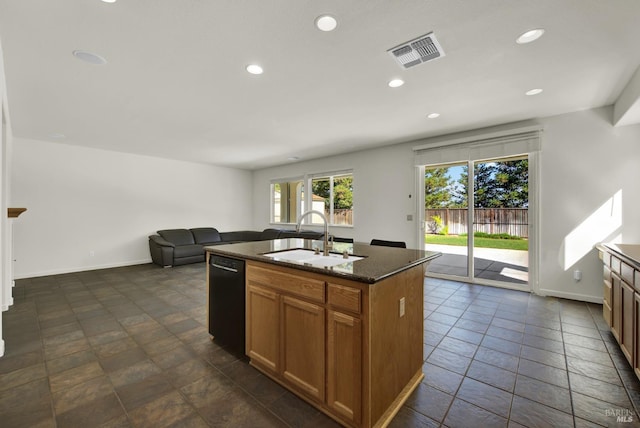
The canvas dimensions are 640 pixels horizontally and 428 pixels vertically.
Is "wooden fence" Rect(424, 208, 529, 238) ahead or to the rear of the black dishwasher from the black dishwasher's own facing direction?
to the rear

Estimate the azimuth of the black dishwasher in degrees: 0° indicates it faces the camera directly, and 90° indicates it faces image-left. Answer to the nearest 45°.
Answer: approximately 45°

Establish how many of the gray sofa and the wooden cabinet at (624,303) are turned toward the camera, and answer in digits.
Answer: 1

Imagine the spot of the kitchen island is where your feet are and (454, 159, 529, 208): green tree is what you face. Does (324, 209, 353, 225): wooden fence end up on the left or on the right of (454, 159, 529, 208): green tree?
left

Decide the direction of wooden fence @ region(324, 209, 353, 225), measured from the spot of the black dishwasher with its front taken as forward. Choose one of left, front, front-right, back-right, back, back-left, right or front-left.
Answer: back

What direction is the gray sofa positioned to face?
toward the camera

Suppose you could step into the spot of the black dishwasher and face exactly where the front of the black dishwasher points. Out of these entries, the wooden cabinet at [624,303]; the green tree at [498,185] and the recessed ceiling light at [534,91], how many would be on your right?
0

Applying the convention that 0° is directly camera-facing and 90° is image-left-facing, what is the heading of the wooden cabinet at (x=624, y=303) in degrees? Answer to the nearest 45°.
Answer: approximately 90°

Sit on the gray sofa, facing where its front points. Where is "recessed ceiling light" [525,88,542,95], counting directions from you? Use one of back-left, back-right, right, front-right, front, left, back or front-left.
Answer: front-left

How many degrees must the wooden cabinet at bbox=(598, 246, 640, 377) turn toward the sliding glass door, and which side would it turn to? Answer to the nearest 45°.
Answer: approximately 45° to its right

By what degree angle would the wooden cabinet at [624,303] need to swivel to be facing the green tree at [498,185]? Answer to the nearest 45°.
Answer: approximately 45° to its right

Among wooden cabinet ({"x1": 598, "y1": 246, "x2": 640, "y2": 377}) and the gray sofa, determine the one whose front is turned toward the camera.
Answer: the gray sofa

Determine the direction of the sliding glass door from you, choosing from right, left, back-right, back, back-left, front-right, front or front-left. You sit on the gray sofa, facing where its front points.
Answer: front-left

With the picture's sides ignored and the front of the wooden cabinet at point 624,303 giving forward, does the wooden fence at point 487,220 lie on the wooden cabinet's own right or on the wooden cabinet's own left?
on the wooden cabinet's own right
